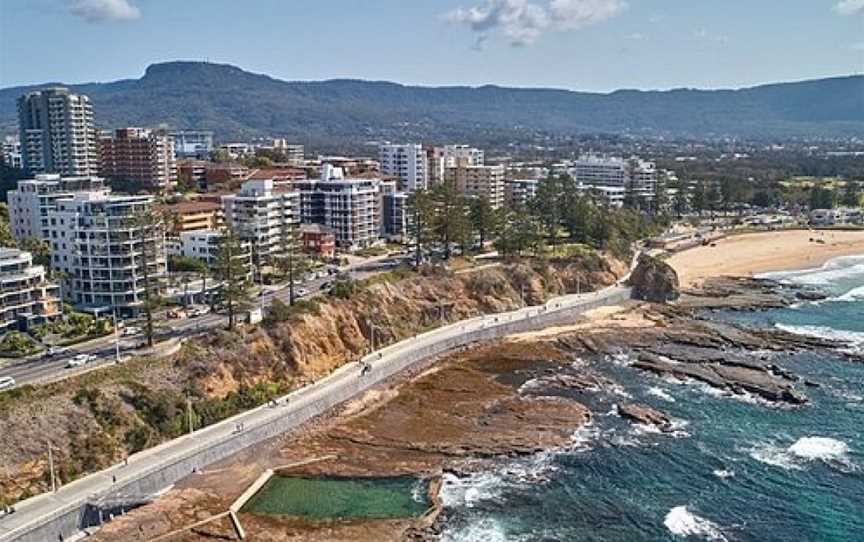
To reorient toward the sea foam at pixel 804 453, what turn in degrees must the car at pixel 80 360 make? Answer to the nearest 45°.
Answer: approximately 90° to its left

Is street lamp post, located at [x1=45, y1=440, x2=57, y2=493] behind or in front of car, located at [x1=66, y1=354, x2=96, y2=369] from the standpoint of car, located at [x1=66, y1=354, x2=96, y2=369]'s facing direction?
in front

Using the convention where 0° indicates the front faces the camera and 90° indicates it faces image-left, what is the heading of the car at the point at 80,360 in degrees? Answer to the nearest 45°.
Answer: approximately 45°

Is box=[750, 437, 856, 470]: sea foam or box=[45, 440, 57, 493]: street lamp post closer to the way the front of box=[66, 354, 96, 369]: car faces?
the street lamp post
